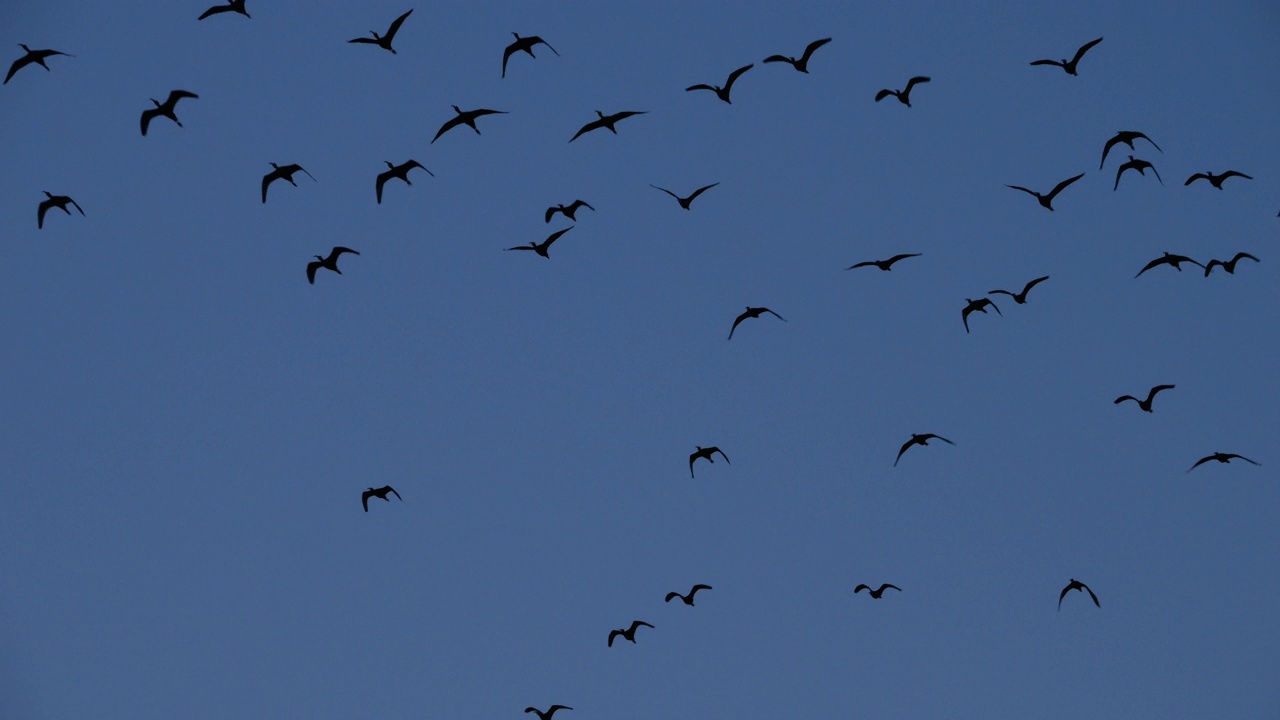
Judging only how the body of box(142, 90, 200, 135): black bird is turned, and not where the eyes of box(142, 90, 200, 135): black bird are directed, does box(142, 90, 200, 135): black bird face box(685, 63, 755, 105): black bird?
no
